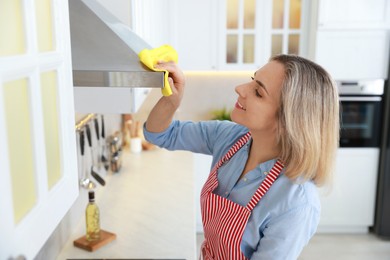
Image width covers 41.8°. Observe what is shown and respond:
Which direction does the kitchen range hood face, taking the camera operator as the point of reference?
facing to the right of the viewer

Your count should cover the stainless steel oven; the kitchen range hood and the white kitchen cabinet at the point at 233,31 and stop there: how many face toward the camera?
2

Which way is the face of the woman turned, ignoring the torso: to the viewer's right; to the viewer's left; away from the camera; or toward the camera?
to the viewer's left

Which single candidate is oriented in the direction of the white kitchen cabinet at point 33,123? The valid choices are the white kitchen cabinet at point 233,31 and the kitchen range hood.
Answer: the white kitchen cabinet at point 233,31

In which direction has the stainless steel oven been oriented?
toward the camera

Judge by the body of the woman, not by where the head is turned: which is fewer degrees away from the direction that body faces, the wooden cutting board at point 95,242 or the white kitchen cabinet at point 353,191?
the wooden cutting board

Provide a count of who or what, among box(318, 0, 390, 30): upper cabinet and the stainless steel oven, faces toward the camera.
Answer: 2

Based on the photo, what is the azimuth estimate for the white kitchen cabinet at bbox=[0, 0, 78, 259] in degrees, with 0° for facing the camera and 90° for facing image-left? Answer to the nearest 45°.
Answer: approximately 315°

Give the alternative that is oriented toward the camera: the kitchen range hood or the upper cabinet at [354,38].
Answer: the upper cabinet

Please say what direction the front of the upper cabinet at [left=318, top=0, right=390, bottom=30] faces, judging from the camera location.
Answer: facing the viewer

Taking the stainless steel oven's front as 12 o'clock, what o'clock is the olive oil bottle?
The olive oil bottle is roughly at 1 o'clock from the stainless steel oven.

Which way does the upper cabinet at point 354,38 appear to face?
toward the camera

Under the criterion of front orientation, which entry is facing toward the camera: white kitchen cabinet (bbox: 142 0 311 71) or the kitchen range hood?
the white kitchen cabinet

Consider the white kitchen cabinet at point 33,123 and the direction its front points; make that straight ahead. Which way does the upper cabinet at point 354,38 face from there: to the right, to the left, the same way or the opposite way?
to the right

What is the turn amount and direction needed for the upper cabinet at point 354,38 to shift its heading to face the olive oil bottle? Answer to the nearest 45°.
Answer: approximately 45° to its right
